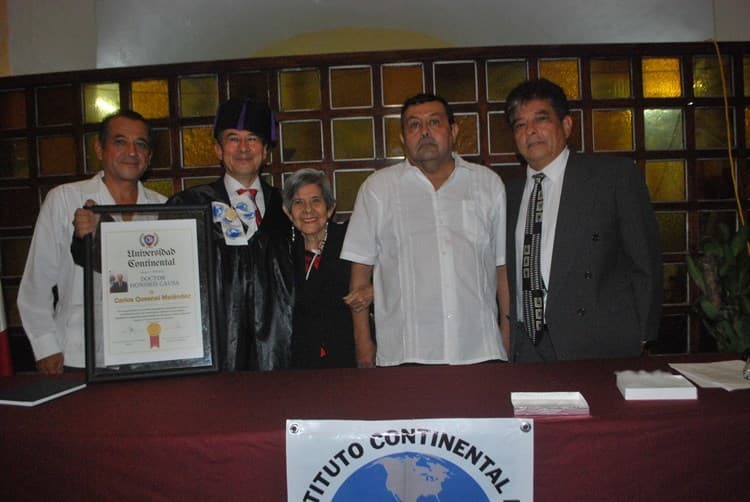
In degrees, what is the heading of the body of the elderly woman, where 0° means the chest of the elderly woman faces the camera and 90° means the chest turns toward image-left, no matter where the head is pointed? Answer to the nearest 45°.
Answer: approximately 0°

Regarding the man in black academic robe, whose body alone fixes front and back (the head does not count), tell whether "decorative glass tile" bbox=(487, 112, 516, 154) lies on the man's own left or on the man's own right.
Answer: on the man's own left

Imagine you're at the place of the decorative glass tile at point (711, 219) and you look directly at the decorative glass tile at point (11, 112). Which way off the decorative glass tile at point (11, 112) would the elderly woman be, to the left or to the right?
left

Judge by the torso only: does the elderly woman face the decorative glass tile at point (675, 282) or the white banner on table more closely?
the white banner on table

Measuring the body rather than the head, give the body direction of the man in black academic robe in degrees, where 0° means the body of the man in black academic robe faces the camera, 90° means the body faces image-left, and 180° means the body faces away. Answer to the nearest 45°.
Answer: approximately 0°

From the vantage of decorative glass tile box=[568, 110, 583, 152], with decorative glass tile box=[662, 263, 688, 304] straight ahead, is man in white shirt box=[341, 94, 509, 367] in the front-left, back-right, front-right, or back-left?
back-right

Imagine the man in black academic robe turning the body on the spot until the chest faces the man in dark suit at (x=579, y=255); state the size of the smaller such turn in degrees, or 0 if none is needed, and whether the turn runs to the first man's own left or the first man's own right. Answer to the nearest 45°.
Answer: approximately 90° to the first man's own left

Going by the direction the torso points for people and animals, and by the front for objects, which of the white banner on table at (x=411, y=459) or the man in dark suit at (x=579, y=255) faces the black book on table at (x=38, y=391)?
the man in dark suit
